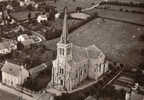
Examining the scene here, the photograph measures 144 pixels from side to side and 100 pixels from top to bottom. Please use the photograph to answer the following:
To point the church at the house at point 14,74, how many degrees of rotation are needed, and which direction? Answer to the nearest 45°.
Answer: approximately 45° to its right

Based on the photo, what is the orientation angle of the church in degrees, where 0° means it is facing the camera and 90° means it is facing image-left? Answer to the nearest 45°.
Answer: approximately 45°
